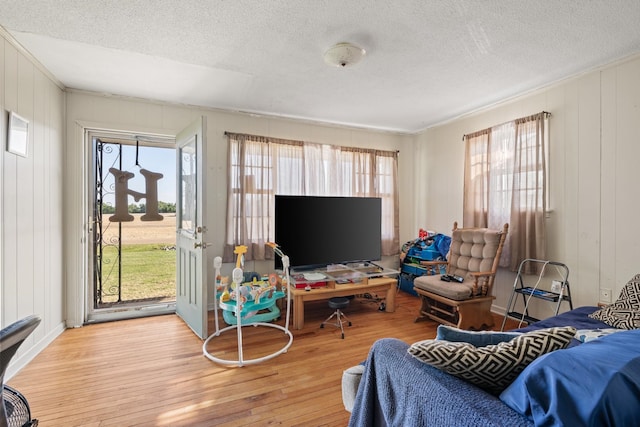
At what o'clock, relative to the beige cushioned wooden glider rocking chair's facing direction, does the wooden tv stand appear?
The wooden tv stand is roughly at 1 o'clock from the beige cushioned wooden glider rocking chair.

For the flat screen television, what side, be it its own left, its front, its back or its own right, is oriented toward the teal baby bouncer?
right

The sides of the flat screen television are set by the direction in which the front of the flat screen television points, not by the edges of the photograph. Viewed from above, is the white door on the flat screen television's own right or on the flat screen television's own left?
on the flat screen television's own right

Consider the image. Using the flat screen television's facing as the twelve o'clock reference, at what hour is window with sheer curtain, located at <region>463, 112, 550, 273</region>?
The window with sheer curtain is roughly at 11 o'clock from the flat screen television.

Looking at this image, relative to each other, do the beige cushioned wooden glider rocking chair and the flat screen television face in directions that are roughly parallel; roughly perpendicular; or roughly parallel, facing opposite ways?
roughly perpendicular

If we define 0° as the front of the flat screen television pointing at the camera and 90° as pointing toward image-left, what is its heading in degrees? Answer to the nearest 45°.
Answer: approximately 315°

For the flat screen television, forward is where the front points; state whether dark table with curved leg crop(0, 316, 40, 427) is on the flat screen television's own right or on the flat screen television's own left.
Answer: on the flat screen television's own right

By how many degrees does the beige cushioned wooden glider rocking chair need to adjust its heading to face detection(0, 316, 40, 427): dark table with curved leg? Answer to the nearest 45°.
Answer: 0° — it already faces it
